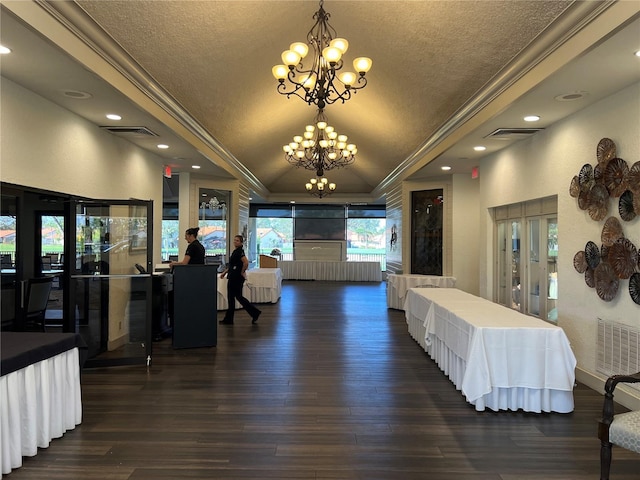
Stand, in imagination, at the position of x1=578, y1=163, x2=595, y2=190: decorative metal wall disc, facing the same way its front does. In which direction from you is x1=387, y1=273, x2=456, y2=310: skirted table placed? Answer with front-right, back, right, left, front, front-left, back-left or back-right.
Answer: right

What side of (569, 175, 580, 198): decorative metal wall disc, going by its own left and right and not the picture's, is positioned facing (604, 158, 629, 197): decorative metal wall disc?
left

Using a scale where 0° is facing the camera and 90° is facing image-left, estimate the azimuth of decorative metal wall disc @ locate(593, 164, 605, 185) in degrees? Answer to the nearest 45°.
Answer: approximately 45°

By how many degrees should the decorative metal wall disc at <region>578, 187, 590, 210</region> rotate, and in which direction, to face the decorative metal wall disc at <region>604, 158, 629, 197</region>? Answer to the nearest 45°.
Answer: approximately 90° to its left

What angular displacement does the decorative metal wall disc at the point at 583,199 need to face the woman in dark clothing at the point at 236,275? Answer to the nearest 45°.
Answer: approximately 45° to its right

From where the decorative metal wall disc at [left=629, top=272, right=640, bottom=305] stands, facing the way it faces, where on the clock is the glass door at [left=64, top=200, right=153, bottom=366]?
The glass door is roughly at 1 o'clock from the decorative metal wall disc.

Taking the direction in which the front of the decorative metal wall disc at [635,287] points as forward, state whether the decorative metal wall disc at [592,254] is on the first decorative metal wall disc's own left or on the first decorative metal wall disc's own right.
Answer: on the first decorative metal wall disc's own right

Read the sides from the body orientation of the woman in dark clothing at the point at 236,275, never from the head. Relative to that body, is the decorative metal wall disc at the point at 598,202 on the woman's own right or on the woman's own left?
on the woman's own left
